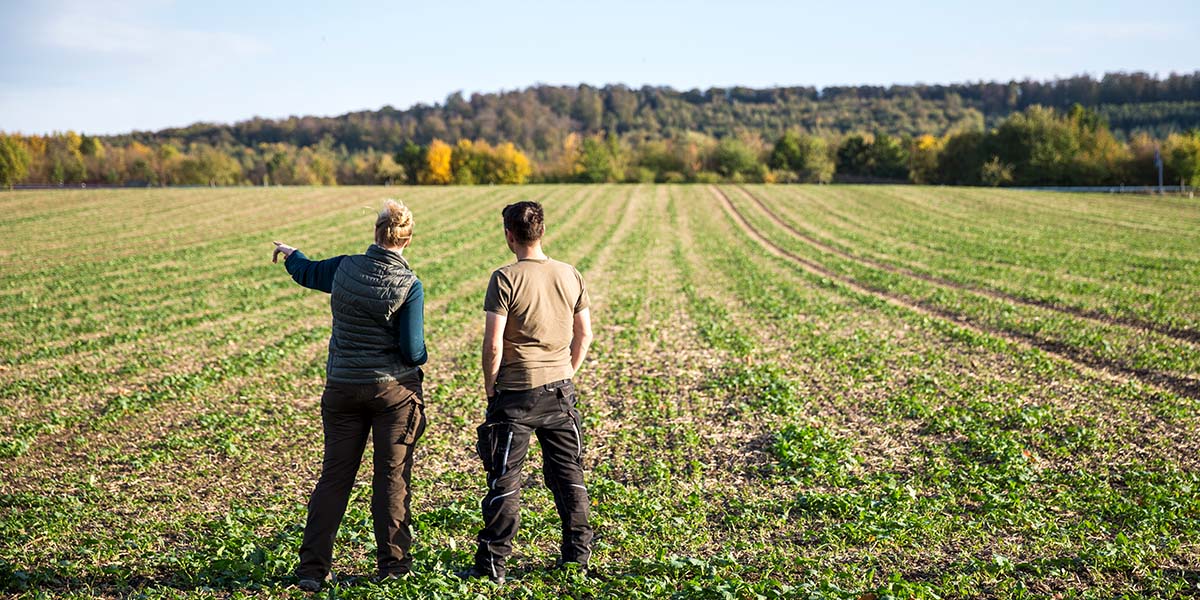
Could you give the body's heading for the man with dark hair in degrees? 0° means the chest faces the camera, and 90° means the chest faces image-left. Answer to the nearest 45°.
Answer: approximately 180°

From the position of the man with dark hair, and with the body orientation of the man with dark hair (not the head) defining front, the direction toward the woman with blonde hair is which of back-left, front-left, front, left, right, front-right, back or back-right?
left
